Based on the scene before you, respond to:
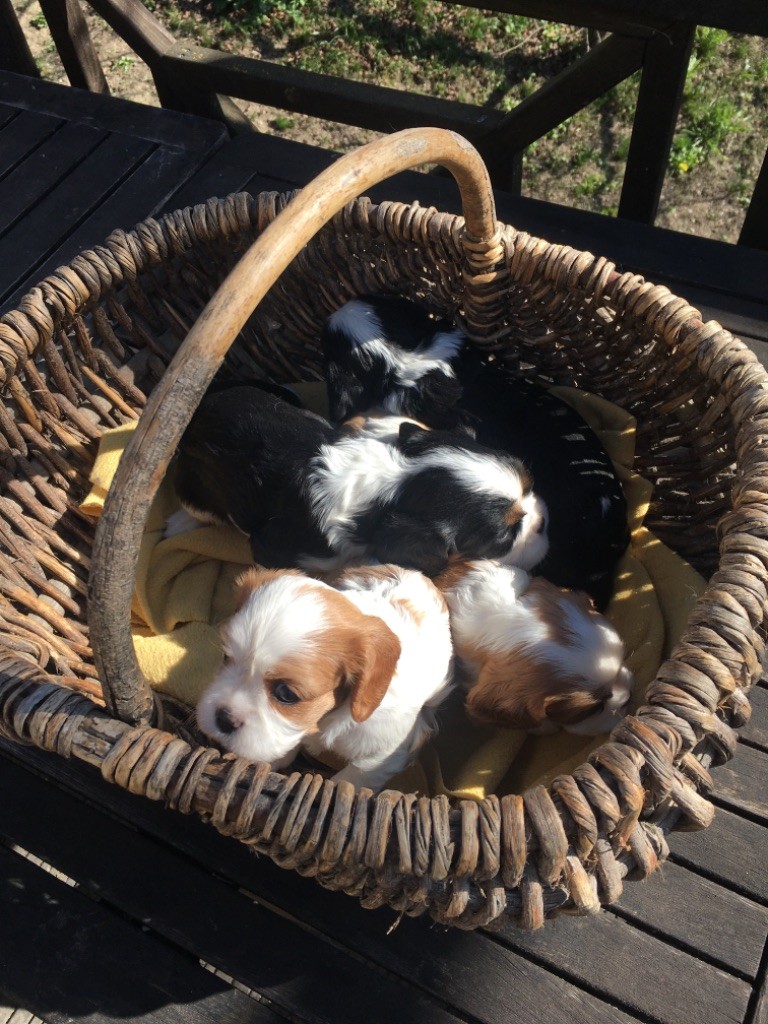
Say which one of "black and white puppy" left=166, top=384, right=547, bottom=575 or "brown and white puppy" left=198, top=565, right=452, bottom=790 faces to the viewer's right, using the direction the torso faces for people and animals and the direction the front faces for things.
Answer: the black and white puppy

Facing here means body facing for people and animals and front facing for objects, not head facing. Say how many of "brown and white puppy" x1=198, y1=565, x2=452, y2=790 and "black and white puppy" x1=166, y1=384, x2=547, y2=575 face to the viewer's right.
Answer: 1

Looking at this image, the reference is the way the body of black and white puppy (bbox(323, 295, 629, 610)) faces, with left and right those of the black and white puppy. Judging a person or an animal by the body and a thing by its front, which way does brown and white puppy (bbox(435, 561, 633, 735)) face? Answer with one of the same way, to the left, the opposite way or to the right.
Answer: the opposite way

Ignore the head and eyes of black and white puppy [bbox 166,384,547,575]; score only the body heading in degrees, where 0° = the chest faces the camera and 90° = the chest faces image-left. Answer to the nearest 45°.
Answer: approximately 270°

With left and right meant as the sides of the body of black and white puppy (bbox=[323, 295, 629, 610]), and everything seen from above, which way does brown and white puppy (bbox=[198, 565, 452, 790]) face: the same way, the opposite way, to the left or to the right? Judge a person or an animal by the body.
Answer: to the left

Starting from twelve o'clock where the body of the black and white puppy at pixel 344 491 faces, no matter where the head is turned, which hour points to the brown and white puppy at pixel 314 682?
The brown and white puppy is roughly at 2 o'clock from the black and white puppy.

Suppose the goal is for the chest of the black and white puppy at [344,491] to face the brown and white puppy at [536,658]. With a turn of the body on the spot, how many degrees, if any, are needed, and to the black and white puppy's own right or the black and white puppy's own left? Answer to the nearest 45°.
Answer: approximately 45° to the black and white puppy's own right

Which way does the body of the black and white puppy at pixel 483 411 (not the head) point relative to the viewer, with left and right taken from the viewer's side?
facing away from the viewer and to the left of the viewer

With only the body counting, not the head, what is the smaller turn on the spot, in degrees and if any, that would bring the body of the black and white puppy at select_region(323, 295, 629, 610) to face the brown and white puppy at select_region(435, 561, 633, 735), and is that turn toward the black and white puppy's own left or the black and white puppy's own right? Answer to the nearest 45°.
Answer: approximately 180°

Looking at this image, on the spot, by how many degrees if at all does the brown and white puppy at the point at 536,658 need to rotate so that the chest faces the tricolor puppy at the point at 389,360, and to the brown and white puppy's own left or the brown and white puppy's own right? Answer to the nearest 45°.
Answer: approximately 135° to the brown and white puppy's own left
